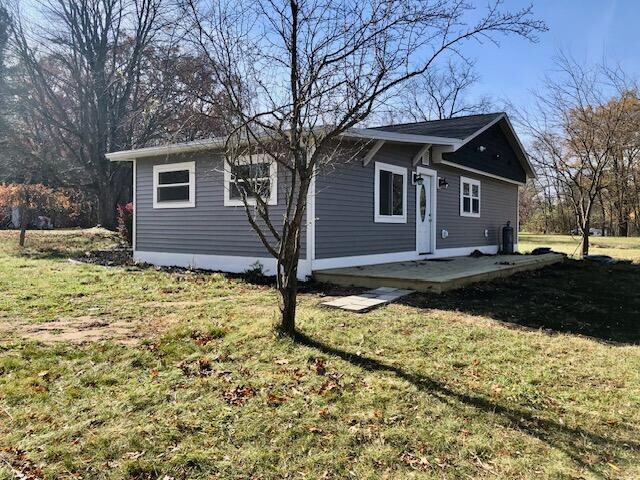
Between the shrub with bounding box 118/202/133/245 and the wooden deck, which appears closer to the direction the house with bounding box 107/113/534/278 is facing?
the wooden deck

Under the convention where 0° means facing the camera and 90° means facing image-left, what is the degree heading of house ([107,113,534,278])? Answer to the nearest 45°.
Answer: approximately 315°

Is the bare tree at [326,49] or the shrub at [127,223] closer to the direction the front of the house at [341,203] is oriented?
the bare tree

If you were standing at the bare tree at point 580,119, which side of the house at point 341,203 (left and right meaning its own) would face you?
left

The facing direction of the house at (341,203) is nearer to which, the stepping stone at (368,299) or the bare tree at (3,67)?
the stepping stone

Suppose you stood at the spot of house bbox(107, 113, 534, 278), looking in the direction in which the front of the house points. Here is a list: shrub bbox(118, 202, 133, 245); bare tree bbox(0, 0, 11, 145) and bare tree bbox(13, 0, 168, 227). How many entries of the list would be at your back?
3

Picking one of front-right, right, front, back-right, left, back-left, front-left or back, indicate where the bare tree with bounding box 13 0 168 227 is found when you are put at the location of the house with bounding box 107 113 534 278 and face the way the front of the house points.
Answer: back

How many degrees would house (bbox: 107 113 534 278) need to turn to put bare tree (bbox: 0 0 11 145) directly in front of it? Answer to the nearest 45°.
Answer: approximately 180°

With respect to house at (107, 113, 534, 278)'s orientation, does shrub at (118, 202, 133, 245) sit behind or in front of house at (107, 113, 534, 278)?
behind
